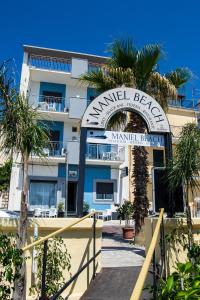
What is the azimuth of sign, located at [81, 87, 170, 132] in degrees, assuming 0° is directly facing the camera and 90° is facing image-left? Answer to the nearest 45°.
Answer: approximately 0°

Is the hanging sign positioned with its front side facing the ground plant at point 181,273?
yes

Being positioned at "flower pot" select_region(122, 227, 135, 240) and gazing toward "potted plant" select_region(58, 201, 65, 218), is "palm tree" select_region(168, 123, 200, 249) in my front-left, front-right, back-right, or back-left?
back-left

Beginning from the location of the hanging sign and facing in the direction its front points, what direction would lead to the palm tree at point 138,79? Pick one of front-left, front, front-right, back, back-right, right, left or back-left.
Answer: back

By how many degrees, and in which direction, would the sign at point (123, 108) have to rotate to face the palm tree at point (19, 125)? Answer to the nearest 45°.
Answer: approximately 45° to its right

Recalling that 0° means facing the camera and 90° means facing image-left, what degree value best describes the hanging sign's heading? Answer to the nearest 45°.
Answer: approximately 0°

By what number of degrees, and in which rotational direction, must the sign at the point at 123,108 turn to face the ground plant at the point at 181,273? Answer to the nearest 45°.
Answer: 0° — it already faces it

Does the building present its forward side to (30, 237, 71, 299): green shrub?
yes
